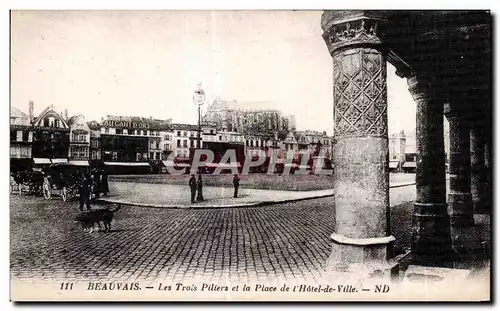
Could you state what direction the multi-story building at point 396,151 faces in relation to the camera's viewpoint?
facing the viewer and to the left of the viewer

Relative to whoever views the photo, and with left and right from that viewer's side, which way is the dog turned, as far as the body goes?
facing to the left of the viewer

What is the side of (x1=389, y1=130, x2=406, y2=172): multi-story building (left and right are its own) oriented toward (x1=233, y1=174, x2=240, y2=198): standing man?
front

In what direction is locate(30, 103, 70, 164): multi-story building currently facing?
toward the camera

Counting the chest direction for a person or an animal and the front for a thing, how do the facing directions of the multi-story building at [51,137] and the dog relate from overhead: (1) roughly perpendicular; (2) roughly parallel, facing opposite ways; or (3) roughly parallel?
roughly perpendicular

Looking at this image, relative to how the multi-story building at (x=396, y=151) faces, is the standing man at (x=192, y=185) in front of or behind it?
in front

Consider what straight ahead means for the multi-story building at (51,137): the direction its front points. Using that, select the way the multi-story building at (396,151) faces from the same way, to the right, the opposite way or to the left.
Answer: to the right

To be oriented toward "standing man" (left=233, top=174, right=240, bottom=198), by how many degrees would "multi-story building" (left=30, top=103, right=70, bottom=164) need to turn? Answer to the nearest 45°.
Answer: approximately 45° to its left
